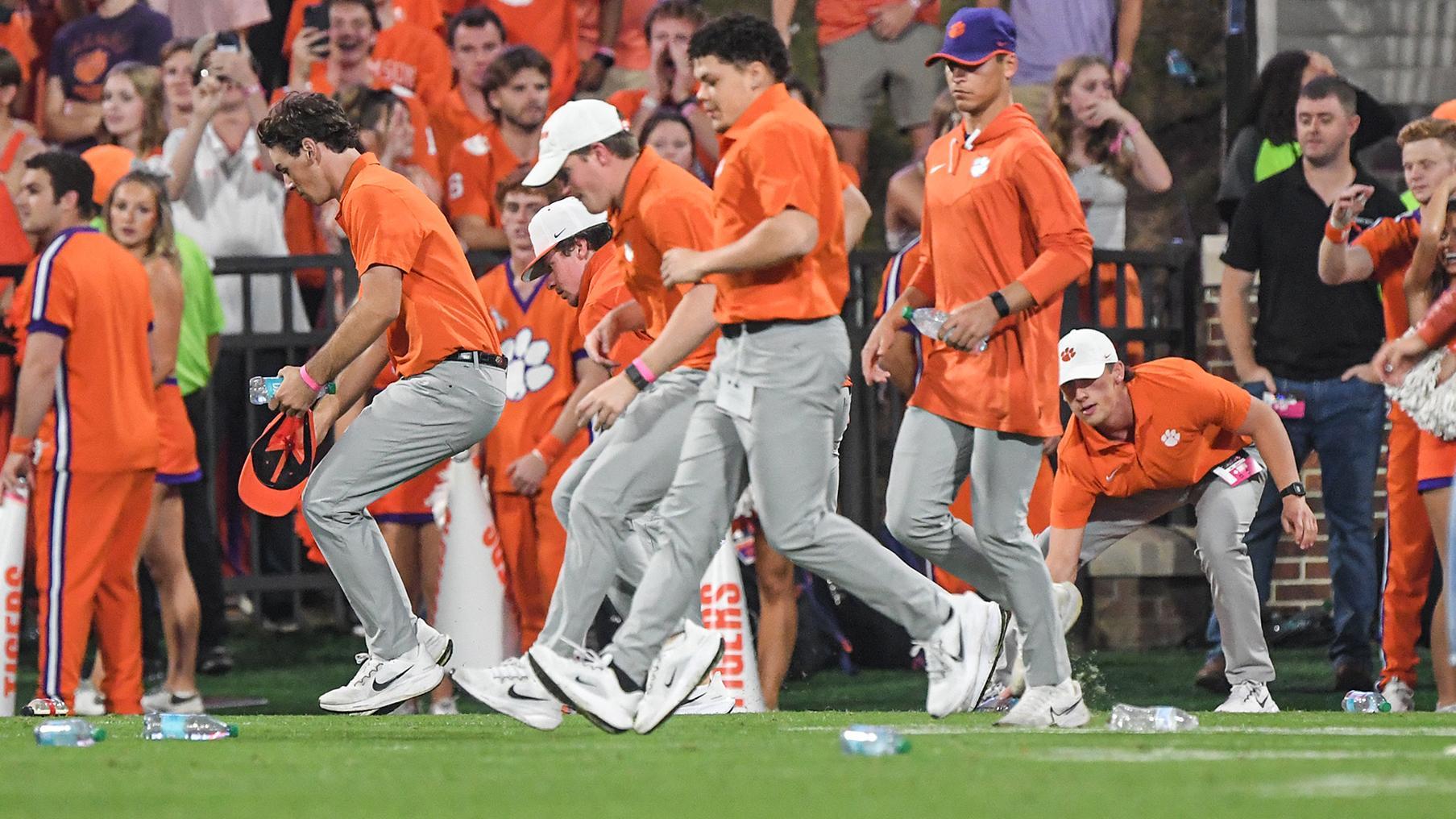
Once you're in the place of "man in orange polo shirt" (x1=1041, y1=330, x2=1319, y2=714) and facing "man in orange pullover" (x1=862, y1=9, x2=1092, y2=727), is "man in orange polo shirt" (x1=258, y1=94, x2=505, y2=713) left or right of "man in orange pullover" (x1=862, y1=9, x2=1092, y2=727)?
right

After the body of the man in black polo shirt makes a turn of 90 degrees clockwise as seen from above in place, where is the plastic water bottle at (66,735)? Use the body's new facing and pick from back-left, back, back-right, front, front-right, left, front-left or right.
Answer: front-left

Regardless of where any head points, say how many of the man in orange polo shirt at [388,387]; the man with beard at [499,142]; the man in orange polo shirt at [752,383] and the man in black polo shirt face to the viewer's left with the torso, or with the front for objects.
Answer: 2

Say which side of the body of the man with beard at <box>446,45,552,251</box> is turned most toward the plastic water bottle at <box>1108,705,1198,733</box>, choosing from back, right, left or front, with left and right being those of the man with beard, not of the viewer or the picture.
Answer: front

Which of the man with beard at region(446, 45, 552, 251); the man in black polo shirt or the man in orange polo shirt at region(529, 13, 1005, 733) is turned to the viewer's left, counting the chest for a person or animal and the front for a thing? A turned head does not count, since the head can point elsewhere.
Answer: the man in orange polo shirt

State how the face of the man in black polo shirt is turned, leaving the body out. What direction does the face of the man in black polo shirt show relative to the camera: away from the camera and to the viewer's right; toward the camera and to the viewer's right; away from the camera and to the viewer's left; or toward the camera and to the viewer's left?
toward the camera and to the viewer's left

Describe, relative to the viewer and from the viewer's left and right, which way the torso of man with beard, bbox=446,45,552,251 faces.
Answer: facing the viewer and to the right of the viewer

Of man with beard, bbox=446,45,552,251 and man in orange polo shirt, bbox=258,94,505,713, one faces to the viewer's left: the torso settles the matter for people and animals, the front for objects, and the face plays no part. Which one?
the man in orange polo shirt

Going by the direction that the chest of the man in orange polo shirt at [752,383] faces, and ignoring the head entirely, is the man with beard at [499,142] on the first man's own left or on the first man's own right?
on the first man's own right

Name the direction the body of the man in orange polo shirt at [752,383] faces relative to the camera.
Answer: to the viewer's left

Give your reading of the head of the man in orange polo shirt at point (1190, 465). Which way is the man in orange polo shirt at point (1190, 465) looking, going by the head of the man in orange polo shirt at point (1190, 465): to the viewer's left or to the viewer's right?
to the viewer's left

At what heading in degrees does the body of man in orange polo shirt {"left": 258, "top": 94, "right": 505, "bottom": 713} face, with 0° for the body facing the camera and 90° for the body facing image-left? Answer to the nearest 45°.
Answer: approximately 90°
